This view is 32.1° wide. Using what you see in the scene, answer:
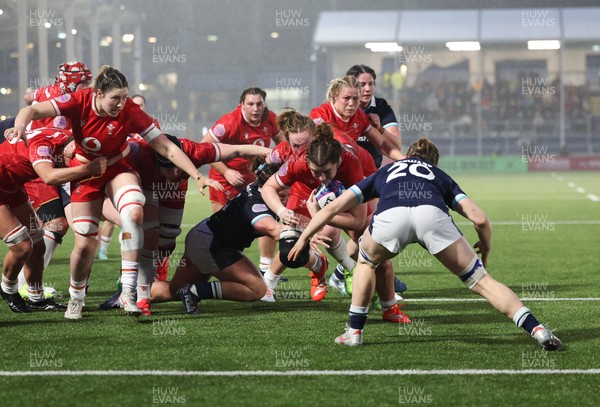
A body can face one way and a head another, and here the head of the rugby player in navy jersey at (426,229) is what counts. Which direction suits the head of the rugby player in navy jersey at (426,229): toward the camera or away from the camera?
away from the camera

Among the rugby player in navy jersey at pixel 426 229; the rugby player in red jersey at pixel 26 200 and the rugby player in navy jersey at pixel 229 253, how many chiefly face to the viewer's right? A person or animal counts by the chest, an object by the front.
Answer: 2

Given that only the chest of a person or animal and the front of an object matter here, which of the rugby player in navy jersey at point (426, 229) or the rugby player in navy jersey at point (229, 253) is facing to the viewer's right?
the rugby player in navy jersey at point (229, 253)

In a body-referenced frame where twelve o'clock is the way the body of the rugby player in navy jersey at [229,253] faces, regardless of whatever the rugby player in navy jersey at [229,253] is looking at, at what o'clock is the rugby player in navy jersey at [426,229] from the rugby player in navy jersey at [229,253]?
the rugby player in navy jersey at [426,229] is roughly at 2 o'clock from the rugby player in navy jersey at [229,253].

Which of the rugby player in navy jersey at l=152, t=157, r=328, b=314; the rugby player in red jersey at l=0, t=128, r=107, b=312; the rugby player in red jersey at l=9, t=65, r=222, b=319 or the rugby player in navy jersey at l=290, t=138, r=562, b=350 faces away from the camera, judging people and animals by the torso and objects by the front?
the rugby player in navy jersey at l=290, t=138, r=562, b=350

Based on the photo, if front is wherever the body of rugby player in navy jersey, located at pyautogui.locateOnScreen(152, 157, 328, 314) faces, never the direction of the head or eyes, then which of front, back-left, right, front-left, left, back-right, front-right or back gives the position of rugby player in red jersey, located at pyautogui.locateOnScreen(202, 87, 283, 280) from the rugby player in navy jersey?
left

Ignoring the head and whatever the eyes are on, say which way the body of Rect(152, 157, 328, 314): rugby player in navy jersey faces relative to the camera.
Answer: to the viewer's right

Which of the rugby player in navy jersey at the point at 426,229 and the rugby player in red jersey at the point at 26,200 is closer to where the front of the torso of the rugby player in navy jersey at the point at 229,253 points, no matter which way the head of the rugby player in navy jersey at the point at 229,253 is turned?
the rugby player in navy jersey

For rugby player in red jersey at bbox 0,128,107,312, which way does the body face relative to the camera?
to the viewer's right

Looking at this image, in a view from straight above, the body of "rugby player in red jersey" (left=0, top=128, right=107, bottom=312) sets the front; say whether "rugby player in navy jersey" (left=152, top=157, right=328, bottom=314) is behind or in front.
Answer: in front

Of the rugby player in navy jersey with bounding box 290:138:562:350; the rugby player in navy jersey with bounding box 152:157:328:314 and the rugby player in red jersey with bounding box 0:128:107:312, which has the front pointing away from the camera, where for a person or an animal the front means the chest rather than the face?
the rugby player in navy jersey with bounding box 290:138:562:350

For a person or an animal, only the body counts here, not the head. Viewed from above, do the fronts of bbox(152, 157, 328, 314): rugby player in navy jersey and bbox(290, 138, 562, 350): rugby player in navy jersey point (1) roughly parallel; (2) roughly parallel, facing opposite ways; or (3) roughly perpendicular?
roughly perpendicular

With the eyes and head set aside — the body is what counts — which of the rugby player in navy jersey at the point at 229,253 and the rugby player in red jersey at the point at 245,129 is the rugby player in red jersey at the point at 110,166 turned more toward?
the rugby player in navy jersey

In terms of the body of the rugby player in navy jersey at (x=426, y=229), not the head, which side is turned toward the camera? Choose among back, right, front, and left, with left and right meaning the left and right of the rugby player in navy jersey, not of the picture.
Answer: back
